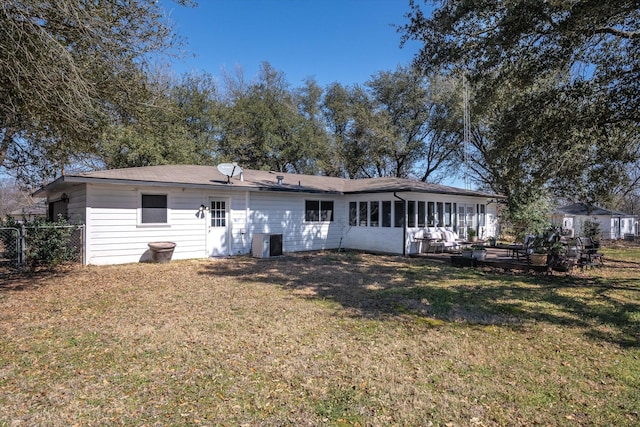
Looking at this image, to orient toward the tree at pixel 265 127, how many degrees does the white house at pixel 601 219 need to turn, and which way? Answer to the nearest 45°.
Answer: approximately 45° to its right

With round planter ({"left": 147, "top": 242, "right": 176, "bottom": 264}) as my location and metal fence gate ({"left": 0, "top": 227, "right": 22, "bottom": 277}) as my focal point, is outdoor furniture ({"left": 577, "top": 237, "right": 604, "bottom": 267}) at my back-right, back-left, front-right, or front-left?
back-left

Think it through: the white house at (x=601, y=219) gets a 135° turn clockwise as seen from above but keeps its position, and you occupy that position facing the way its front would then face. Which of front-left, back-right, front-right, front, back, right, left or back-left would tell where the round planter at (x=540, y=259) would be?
back-left

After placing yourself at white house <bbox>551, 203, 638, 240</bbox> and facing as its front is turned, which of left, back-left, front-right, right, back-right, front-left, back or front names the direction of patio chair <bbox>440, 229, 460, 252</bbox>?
front

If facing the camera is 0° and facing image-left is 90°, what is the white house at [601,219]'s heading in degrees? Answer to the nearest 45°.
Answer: approximately 0°

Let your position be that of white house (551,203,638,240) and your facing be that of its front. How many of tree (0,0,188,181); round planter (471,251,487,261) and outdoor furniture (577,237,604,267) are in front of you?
3

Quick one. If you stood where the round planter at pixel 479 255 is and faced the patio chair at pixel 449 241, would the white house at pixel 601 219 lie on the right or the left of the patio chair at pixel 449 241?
right

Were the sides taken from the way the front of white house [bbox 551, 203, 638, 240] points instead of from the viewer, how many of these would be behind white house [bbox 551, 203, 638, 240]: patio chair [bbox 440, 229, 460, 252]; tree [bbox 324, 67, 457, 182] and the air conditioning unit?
0

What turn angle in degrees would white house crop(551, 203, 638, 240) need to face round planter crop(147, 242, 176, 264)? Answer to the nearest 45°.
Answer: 0° — it already faces it

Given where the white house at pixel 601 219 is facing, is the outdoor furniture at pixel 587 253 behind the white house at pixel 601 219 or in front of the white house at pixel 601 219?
in front

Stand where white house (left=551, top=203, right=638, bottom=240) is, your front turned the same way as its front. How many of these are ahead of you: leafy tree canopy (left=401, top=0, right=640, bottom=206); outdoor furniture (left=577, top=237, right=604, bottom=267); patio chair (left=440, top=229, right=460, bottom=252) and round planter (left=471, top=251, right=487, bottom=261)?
4

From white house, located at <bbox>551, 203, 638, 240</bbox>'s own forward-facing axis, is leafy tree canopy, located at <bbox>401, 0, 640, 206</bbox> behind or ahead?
ahead

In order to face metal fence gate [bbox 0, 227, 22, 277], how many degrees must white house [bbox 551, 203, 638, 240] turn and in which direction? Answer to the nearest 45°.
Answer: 0° — it already faces it
